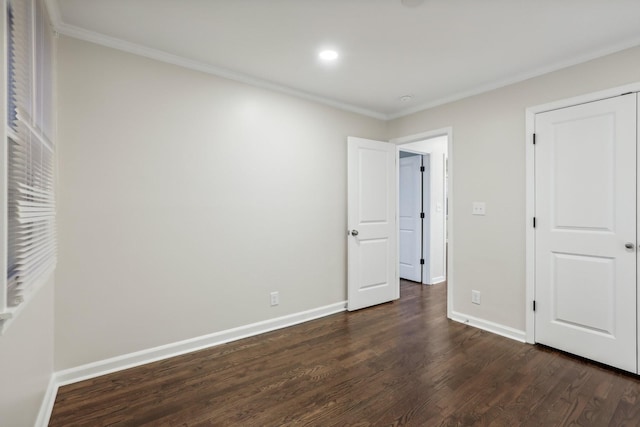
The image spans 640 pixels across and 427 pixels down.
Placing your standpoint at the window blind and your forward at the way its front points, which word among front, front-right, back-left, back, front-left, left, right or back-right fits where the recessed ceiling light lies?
front

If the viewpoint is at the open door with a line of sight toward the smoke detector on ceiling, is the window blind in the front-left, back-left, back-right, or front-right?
front-right

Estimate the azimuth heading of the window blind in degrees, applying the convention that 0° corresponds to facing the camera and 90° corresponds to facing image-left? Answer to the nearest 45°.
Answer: approximately 270°

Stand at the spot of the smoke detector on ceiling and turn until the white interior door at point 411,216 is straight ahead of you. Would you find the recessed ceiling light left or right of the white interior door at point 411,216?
left

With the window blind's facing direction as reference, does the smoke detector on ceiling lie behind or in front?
in front

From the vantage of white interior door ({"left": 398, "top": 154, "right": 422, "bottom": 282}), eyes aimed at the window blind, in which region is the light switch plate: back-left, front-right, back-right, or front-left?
front-left

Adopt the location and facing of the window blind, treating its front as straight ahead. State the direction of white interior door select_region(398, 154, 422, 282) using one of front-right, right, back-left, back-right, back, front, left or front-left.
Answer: front
